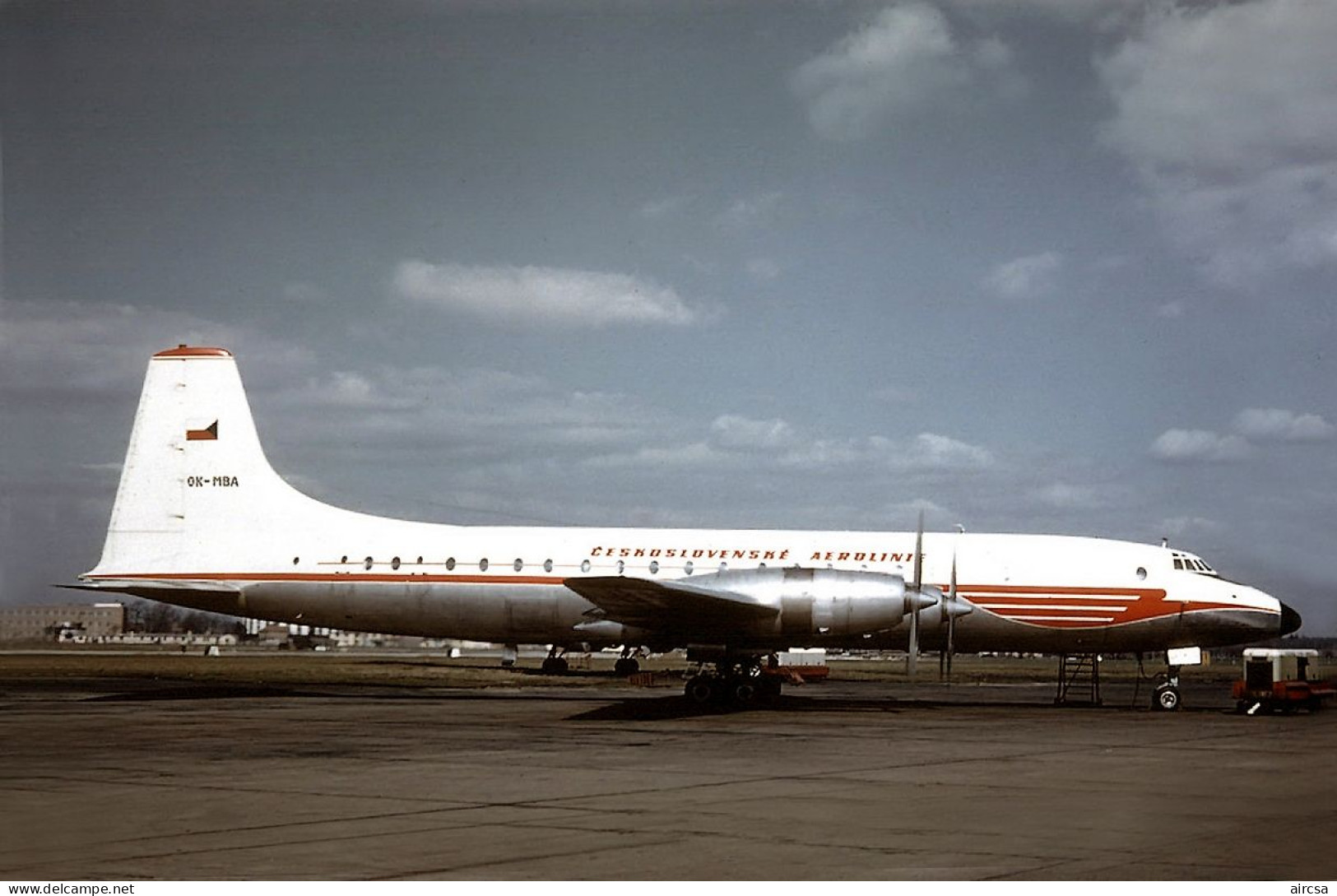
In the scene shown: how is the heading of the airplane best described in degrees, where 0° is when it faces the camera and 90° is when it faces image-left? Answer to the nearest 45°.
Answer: approximately 270°
